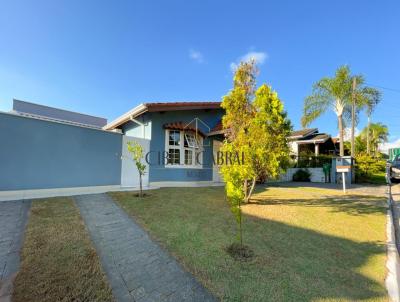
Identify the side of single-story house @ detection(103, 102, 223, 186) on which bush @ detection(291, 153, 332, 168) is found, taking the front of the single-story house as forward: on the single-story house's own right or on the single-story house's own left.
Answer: on the single-story house's own left

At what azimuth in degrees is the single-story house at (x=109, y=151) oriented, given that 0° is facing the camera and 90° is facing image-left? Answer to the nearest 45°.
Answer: approximately 0°

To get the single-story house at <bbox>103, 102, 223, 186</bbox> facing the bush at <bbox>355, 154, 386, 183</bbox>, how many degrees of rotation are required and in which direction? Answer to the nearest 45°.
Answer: approximately 90° to its left

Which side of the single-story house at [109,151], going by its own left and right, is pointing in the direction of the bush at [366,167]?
left

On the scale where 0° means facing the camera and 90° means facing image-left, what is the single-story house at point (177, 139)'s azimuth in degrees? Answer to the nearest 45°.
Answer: approximately 0°
